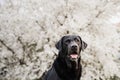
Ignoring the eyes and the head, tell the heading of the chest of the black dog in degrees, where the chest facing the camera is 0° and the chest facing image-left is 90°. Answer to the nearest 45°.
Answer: approximately 315°
